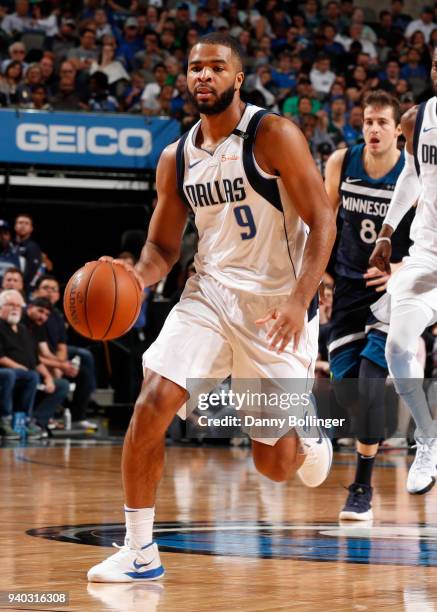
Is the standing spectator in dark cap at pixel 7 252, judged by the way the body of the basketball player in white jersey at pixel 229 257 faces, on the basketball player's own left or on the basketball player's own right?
on the basketball player's own right

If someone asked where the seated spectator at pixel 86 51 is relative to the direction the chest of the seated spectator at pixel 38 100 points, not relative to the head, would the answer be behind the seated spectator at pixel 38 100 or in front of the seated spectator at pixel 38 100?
behind

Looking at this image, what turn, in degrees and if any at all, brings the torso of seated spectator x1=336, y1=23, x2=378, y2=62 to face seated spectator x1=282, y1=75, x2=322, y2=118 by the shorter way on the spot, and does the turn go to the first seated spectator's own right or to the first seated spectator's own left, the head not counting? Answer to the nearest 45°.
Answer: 0° — they already face them

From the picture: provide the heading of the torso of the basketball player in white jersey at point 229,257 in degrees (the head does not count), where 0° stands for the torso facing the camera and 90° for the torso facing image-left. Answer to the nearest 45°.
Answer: approximately 45°

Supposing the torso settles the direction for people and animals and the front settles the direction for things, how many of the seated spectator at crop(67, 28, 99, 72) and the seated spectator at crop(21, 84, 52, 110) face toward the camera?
2

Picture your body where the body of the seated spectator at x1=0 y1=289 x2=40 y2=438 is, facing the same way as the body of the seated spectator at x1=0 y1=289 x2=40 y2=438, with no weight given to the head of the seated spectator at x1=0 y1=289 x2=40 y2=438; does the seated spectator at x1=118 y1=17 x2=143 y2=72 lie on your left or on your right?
on your left

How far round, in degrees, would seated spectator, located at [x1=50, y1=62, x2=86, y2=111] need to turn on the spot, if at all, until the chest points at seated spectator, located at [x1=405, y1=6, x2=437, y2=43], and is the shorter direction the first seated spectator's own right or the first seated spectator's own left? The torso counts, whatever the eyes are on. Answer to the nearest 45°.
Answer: approximately 135° to the first seated spectator's own left

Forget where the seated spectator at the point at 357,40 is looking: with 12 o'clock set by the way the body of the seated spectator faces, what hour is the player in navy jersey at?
The player in navy jersey is roughly at 12 o'clock from the seated spectator.

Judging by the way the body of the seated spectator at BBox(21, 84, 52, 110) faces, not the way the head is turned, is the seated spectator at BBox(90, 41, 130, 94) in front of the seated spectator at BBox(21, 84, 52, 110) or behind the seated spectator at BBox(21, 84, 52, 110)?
behind

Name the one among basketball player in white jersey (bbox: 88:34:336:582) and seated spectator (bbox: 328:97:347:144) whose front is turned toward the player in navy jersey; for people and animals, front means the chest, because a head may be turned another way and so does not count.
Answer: the seated spectator
